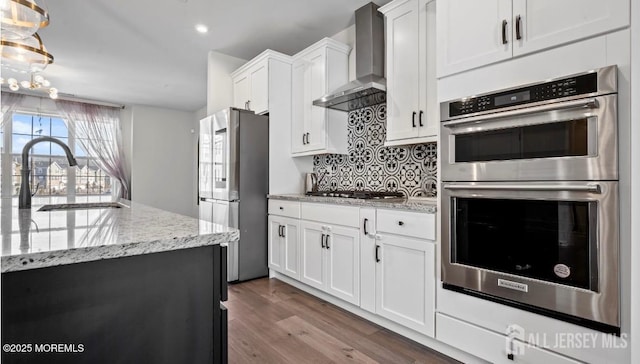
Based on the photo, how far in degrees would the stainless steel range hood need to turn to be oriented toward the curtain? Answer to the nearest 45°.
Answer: approximately 45° to its right

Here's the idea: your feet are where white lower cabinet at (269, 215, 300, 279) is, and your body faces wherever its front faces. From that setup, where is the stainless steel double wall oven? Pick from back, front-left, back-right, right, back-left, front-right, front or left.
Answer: left

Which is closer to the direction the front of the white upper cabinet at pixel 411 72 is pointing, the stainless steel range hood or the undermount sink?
the undermount sink

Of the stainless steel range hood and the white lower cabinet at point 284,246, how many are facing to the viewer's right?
0

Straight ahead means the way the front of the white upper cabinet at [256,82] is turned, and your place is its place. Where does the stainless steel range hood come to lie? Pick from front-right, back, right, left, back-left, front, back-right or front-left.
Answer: left

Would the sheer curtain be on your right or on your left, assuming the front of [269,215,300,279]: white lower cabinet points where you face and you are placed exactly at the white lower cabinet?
on your right

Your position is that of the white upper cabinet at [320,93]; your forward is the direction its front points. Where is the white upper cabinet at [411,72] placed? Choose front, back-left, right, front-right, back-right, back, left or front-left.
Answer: left

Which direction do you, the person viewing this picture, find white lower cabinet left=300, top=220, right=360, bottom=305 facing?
facing the viewer and to the left of the viewer

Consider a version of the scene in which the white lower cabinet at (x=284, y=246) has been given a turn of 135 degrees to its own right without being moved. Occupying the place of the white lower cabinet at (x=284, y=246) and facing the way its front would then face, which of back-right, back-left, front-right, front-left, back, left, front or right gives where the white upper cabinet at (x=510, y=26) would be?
back-right

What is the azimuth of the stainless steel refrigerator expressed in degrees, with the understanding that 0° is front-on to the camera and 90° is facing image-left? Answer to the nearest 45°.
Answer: approximately 45°
